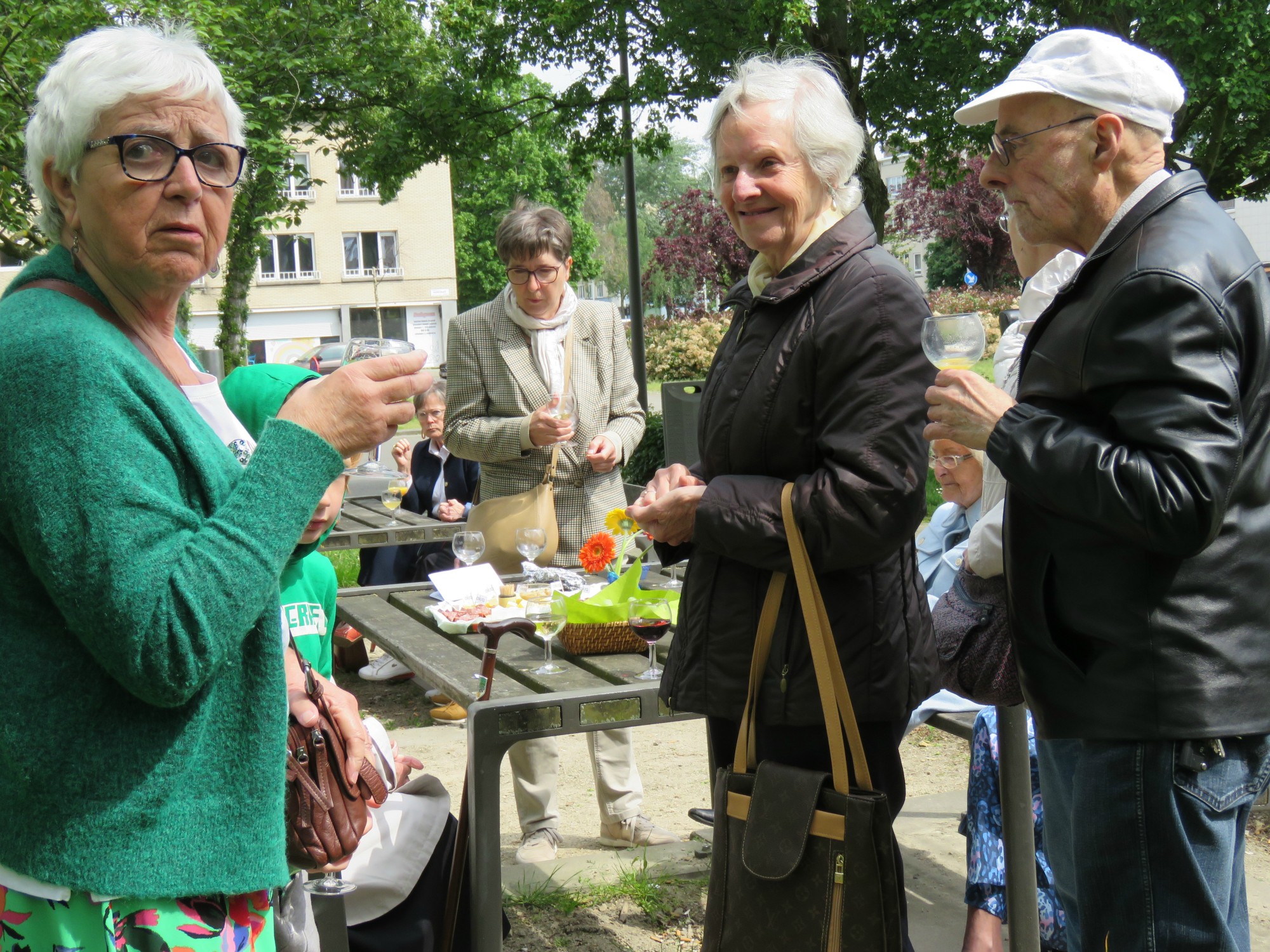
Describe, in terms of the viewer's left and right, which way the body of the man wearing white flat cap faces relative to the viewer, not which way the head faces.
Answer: facing to the left of the viewer

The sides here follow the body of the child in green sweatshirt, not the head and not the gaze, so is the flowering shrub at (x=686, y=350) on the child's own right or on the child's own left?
on the child's own left

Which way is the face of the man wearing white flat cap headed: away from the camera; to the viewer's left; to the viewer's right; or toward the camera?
to the viewer's left

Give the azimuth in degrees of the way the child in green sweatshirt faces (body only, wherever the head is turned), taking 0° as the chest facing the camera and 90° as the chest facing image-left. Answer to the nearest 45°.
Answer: approximately 315°

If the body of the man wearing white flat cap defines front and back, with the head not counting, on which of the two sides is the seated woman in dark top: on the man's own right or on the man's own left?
on the man's own right

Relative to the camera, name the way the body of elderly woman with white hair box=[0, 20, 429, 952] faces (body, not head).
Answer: to the viewer's right

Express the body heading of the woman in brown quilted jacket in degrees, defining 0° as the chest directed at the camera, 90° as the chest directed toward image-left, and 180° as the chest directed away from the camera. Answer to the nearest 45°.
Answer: approximately 45°

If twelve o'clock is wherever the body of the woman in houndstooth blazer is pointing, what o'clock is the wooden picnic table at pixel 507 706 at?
The wooden picnic table is roughly at 12 o'clock from the woman in houndstooth blazer.
